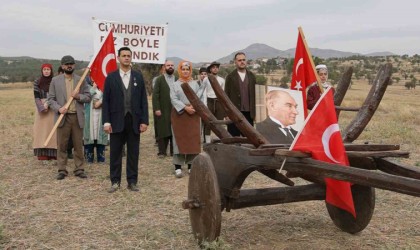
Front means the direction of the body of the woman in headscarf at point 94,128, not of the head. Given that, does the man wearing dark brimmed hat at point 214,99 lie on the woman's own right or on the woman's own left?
on the woman's own left

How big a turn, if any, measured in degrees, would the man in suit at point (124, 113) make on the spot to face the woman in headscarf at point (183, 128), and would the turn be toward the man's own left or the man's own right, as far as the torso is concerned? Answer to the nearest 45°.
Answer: approximately 135° to the man's own left

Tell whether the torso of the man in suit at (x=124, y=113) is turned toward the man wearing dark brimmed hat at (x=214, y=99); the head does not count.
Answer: no

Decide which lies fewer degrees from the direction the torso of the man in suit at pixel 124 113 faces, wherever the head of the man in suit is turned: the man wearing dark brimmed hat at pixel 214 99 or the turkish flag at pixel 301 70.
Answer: the turkish flag

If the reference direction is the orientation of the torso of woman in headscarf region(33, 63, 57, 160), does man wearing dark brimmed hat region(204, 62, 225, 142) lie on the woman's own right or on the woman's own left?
on the woman's own left

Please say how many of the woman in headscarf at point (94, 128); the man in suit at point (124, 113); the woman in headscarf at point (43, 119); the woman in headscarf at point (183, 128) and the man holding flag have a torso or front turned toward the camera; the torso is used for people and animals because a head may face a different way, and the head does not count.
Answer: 5

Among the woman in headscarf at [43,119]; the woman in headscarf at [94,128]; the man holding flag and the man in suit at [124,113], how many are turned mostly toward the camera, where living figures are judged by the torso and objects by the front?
4

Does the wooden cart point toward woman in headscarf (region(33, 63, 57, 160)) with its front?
no

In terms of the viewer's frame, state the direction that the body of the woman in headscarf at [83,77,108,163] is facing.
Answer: toward the camera

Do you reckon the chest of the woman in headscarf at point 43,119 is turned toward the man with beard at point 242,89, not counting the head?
no

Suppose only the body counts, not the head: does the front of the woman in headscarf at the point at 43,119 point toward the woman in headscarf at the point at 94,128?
no

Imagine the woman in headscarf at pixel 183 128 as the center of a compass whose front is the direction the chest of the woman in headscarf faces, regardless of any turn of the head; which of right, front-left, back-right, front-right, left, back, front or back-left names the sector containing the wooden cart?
front

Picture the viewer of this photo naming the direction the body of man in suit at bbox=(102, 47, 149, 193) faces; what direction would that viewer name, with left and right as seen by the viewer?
facing the viewer

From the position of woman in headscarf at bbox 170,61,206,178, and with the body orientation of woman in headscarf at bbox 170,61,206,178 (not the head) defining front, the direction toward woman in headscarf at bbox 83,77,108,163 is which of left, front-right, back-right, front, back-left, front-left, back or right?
back-right
